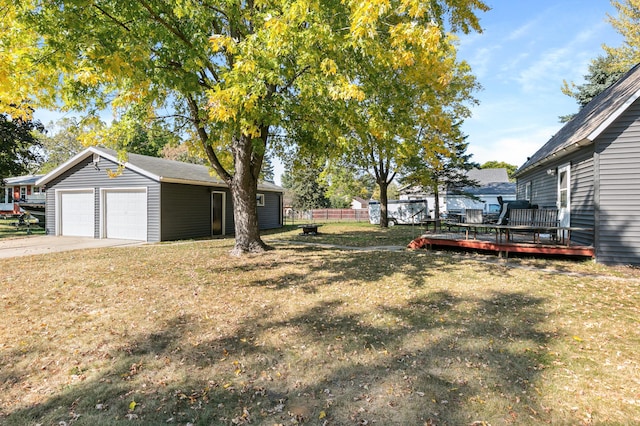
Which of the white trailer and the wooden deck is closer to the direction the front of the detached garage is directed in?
the wooden deck

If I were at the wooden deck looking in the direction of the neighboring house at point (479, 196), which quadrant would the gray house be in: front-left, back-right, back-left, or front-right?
back-right

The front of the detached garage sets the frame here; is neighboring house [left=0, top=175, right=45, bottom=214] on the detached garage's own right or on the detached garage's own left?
on the detached garage's own right

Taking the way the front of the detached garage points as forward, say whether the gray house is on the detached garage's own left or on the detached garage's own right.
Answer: on the detached garage's own left

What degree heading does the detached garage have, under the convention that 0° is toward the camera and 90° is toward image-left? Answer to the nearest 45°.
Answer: approximately 45°

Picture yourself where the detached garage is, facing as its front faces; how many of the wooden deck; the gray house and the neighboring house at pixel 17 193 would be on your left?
2

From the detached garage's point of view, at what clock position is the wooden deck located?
The wooden deck is roughly at 9 o'clock from the detached garage.

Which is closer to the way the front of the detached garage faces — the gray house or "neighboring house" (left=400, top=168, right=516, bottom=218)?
the gray house

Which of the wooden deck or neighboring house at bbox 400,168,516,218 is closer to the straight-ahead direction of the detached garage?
the wooden deck

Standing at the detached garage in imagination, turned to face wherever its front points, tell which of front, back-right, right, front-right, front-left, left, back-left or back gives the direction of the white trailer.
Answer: back-left

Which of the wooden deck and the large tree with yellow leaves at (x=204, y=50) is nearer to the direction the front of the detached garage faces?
the large tree with yellow leaves
